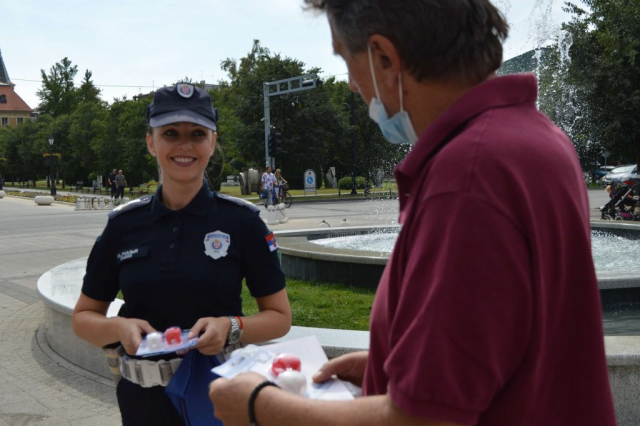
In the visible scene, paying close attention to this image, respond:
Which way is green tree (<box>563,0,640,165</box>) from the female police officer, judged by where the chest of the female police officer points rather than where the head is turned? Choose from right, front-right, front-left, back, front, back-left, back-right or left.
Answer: back-left

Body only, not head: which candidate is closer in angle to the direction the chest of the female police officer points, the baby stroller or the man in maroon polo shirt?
the man in maroon polo shirt

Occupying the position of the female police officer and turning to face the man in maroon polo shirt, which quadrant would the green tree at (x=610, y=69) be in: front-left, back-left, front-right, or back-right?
back-left

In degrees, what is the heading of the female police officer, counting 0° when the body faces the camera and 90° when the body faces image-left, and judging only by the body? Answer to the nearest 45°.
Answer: approximately 0°

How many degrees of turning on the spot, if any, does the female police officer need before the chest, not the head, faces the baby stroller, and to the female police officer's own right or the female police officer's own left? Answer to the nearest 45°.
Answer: approximately 135° to the female police officer's own left

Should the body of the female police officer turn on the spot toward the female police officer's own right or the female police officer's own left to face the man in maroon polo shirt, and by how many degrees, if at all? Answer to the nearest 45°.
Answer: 0° — they already face them

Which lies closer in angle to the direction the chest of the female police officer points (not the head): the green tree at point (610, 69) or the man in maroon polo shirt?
the man in maroon polo shirt
